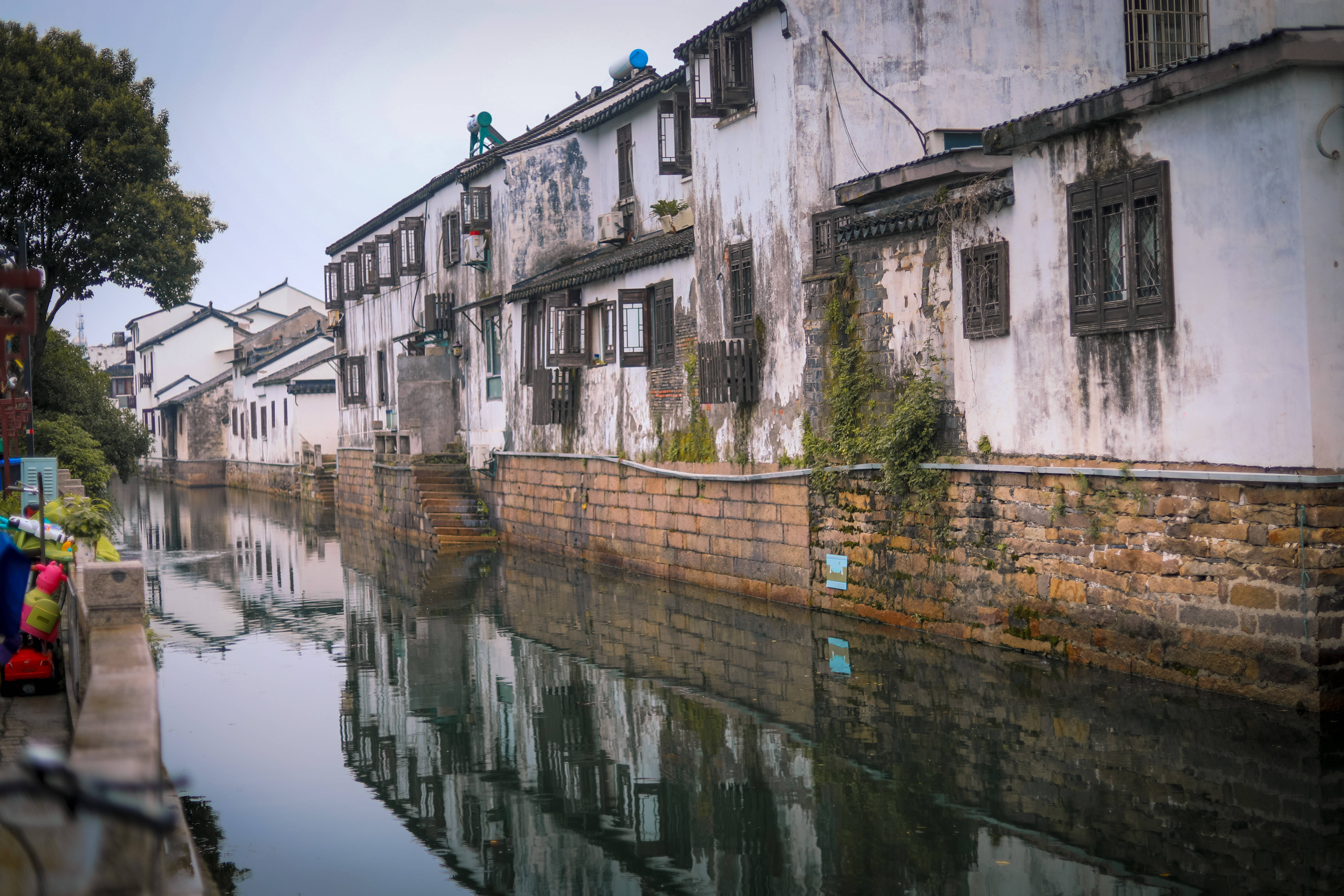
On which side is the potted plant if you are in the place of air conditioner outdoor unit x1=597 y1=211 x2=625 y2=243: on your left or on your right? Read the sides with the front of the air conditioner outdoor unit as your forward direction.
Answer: on your left

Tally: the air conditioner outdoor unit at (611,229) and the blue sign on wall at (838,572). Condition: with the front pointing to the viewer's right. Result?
0

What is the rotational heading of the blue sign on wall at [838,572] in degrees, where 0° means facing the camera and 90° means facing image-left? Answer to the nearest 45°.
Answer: approximately 45°

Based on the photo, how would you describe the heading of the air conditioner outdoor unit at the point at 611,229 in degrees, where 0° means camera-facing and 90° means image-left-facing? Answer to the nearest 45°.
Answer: approximately 45°

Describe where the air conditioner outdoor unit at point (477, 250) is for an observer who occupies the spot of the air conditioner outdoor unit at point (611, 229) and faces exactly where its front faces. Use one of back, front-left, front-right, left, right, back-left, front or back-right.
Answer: right

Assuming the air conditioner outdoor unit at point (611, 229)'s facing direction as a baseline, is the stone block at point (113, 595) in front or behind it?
in front

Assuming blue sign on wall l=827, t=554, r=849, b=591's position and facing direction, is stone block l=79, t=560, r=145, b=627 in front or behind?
in front

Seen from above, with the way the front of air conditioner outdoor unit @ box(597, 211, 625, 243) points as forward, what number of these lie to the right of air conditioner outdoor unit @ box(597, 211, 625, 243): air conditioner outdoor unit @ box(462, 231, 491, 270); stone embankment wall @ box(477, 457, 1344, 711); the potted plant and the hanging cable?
1

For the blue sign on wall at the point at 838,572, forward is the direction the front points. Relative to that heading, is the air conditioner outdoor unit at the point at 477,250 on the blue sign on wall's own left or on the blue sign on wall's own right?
on the blue sign on wall's own right

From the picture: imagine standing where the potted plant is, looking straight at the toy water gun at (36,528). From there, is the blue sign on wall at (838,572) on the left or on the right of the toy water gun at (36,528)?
left

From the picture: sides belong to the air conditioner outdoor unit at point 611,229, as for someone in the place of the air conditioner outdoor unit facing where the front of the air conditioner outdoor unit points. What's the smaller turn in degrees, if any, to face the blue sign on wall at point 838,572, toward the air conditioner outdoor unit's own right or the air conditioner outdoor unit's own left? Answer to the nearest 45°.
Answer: approximately 45° to the air conditioner outdoor unit's own left

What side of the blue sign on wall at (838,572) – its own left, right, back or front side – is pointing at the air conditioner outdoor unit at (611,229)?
right
